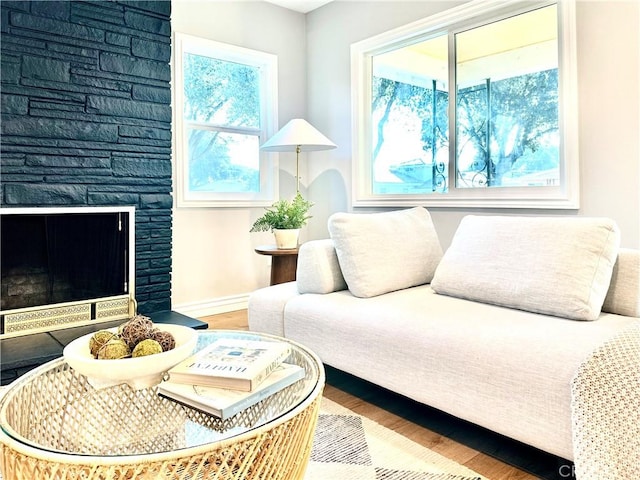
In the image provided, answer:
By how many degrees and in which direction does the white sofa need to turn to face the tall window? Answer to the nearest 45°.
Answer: approximately 90° to its right

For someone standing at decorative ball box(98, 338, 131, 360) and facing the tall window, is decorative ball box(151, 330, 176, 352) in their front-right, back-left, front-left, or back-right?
front-right

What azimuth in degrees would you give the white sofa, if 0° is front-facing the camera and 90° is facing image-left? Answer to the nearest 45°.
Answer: approximately 45°

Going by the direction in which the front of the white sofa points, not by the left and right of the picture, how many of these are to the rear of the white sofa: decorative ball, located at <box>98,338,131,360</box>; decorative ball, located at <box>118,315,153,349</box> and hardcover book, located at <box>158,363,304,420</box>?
0

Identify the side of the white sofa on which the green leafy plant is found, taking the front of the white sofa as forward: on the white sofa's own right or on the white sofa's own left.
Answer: on the white sofa's own right

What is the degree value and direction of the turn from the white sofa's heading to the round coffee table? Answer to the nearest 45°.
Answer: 0° — it already faces it

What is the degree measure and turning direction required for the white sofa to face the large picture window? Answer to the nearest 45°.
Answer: approximately 135° to its right

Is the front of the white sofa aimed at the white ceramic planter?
no

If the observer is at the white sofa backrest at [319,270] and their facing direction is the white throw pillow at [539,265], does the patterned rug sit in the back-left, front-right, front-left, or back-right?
front-right

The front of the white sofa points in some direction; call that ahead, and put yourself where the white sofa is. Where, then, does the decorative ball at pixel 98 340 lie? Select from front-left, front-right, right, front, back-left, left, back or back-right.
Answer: front

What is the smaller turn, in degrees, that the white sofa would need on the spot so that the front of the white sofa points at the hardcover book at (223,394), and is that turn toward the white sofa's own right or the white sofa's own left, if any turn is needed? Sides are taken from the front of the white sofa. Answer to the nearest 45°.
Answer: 0° — it already faces it

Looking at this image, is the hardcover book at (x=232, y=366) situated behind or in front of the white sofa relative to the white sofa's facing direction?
in front

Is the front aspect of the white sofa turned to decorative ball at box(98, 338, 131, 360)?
yes

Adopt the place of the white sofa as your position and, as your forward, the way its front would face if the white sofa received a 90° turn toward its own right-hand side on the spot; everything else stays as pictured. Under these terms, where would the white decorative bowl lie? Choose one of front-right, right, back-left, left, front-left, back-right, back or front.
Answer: left

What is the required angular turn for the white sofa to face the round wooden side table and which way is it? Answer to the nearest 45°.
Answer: approximately 90° to its right
